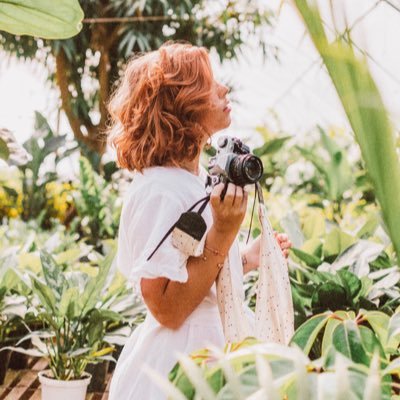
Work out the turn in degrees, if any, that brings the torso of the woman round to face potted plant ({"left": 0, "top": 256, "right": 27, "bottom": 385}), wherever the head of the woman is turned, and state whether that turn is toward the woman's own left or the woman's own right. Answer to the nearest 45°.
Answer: approximately 135° to the woman's own left

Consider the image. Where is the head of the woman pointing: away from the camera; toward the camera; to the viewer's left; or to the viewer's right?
to the viewer's right

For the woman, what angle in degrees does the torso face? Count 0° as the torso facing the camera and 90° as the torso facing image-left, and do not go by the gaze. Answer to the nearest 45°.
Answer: approximately 270°
